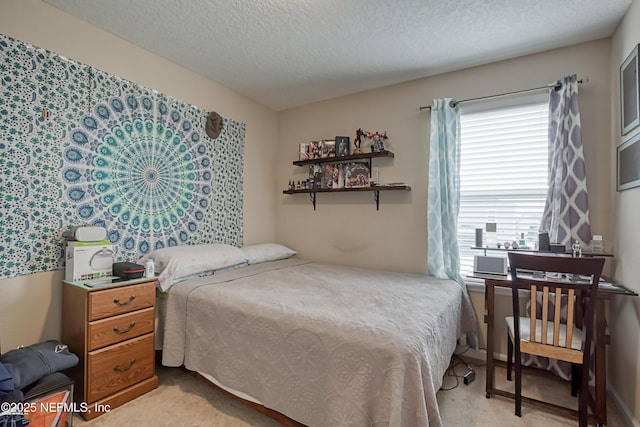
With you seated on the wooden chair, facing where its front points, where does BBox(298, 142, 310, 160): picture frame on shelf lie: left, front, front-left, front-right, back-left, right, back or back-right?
left

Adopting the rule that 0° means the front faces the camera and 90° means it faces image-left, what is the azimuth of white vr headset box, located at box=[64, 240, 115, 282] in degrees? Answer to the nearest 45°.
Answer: approximately 315°

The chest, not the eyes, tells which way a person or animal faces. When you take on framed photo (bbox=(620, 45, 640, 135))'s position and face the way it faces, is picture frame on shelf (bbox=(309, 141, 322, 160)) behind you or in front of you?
in front

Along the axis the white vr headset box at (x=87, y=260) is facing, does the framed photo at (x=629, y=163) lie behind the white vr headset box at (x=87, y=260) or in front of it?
in front

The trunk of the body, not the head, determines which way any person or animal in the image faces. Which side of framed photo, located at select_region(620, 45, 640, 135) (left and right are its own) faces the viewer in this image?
left

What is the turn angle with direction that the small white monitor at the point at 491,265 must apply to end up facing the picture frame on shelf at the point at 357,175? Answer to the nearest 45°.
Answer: approximately 90° to its right

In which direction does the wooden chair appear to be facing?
away from the camera

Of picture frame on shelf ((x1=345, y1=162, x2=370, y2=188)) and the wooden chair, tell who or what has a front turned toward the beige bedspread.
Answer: the picture frame on shelf

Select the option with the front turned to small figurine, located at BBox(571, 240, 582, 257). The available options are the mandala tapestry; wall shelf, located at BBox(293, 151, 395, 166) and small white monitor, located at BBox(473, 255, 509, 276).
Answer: the mandala tapestry

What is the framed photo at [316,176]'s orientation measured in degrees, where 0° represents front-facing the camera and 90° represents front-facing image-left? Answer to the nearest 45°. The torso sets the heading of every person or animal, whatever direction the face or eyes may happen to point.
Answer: approximately 0°
